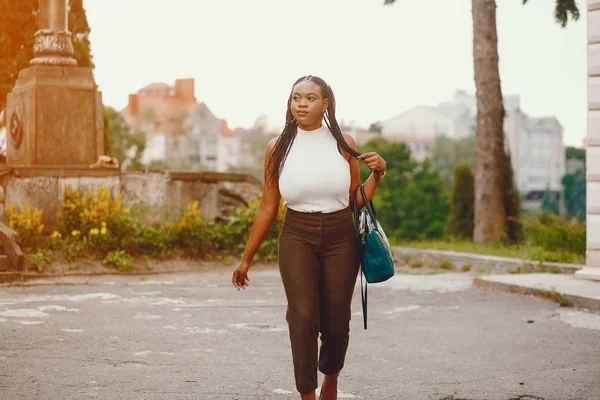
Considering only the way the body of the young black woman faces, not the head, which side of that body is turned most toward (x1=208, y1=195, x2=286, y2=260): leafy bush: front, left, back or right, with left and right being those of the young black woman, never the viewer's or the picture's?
back

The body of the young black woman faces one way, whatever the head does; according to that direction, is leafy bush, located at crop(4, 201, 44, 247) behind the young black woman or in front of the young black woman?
behind

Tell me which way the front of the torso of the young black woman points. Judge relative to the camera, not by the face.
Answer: toward the camera

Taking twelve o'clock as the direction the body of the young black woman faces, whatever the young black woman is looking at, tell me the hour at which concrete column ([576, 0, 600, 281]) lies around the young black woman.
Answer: The concrete column is roughly at 7 o'clock from the young black woman.

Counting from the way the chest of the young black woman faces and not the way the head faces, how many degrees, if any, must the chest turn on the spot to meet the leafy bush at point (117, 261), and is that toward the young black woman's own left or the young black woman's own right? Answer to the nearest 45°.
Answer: approximately 180°

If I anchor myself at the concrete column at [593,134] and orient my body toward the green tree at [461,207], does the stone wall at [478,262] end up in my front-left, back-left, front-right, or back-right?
front-left

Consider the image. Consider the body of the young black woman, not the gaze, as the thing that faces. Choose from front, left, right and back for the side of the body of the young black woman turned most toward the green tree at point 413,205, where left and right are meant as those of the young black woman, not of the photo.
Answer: back

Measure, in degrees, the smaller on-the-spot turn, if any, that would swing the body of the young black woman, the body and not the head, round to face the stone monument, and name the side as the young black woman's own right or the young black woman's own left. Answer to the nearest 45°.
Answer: approximately 135° to the young black woman's own right

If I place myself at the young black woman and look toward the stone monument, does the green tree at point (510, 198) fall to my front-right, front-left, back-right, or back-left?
front-right

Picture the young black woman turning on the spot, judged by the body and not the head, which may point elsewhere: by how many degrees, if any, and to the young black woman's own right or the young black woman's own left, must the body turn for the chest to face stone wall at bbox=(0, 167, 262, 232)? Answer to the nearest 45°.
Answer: approximately 180°

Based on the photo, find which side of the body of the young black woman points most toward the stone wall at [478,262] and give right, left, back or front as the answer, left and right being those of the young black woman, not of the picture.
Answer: back
